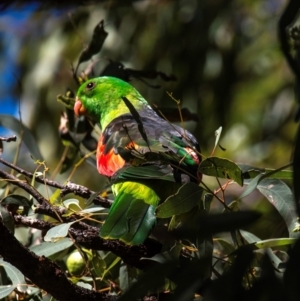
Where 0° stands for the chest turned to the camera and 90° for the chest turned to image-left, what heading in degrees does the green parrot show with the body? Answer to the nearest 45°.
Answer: approximately 135°
